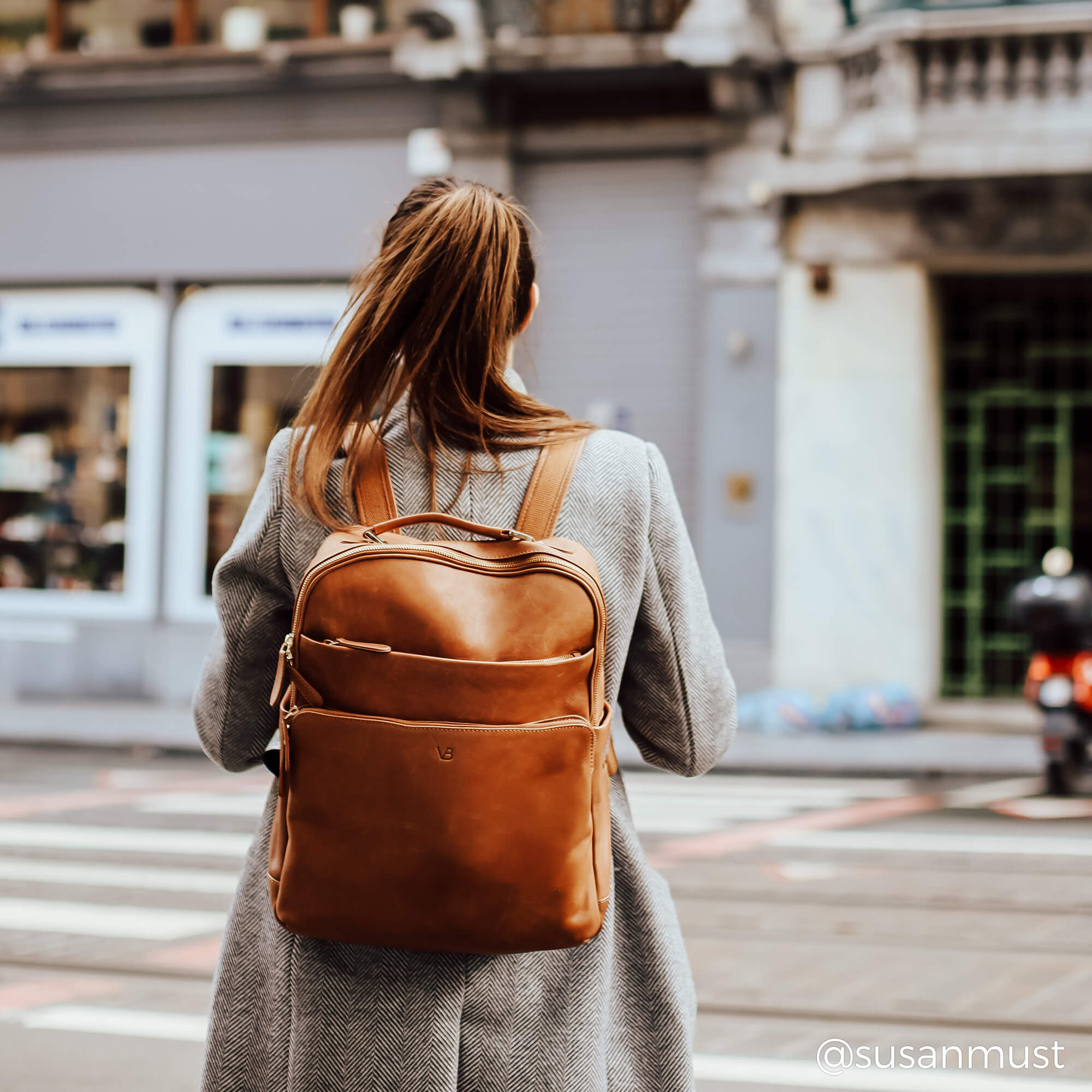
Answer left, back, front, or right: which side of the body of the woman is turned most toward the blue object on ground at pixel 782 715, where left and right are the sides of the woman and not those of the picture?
front

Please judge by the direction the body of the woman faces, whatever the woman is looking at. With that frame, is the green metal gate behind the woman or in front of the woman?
in front

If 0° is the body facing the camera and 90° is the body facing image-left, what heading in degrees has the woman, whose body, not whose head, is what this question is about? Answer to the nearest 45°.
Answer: approximately 180°

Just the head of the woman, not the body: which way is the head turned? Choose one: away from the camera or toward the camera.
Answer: away from the camera

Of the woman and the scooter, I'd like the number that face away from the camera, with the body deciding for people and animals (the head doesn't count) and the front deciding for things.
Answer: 2

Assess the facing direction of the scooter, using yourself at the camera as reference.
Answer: facing away from the viewer

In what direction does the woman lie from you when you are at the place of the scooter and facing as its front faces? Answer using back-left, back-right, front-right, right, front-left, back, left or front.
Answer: back

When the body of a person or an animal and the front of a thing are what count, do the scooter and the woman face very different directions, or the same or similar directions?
same or similar directions

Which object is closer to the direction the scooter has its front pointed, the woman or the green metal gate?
the green metal gate
